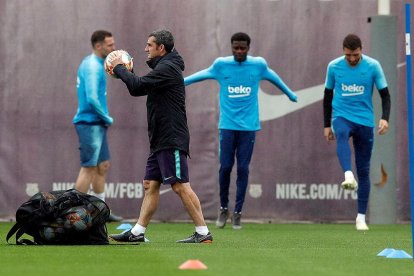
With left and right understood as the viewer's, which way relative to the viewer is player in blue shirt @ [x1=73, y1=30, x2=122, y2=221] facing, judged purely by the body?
facing to the right of the viewer

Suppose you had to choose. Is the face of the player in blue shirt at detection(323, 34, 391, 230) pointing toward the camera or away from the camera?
toward the camera

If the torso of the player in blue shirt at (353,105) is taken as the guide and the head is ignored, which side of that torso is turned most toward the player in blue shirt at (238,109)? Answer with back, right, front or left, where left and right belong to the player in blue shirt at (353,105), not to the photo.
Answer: right

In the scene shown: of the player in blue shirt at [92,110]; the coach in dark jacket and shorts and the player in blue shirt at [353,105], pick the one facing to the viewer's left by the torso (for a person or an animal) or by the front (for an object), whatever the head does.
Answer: the coach in dark jacket and shorts

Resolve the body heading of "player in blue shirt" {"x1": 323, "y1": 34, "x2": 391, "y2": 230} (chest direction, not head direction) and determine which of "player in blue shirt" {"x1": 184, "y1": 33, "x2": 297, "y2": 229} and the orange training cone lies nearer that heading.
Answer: the orange training cone

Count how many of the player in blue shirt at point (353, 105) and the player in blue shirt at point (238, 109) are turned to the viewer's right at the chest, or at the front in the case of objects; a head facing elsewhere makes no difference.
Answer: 0

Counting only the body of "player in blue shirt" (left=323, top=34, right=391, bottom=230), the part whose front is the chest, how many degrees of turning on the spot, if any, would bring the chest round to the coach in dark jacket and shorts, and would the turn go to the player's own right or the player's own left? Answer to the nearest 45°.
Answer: approximately 45° to the player's own right

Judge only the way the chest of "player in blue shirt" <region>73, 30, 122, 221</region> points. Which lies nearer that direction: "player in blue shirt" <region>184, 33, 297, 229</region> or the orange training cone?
the player in blue shirt

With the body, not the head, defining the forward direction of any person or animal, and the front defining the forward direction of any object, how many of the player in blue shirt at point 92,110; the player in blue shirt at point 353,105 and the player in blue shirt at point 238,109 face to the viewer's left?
0

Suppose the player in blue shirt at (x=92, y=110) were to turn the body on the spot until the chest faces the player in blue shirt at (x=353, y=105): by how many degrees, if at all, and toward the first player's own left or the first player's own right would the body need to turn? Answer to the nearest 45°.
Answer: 0° — they already face them

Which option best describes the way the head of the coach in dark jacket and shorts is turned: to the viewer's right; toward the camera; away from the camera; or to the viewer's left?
to the viewer's left

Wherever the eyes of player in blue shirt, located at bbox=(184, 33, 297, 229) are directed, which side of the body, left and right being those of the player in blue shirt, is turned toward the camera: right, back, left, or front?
front

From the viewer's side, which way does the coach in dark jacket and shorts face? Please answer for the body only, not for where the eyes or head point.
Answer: to the viewer's left

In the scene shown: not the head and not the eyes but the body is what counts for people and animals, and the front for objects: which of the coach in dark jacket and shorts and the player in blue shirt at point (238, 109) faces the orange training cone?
the player in blue shirt
